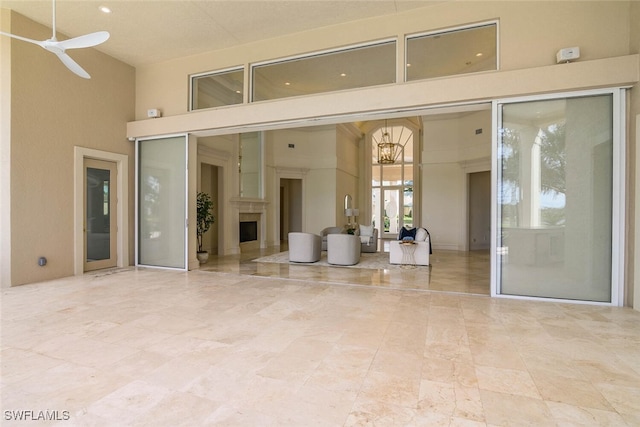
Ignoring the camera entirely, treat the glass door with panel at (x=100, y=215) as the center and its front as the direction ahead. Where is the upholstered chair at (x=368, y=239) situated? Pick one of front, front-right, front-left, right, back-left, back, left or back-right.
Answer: front-left

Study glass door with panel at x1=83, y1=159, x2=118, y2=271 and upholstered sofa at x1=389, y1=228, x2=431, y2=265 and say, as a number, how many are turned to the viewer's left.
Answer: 1

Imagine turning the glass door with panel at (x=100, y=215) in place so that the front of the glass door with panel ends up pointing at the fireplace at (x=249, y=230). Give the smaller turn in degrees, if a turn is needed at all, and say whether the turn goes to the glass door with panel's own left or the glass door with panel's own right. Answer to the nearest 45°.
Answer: approximately 90° to the glass door with panel's own left

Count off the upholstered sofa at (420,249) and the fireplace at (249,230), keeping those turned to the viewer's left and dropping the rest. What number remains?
1

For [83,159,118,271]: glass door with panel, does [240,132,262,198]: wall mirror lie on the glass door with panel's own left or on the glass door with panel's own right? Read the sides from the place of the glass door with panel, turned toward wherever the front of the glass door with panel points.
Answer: on the glass door with panel's own left

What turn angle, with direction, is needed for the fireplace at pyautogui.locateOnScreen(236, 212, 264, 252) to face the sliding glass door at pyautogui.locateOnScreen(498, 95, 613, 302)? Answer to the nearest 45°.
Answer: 0° — it already faces it

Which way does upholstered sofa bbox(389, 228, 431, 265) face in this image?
to the viewer's left

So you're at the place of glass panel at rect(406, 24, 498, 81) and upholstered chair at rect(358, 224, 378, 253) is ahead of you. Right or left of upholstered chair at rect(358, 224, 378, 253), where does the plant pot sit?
left
